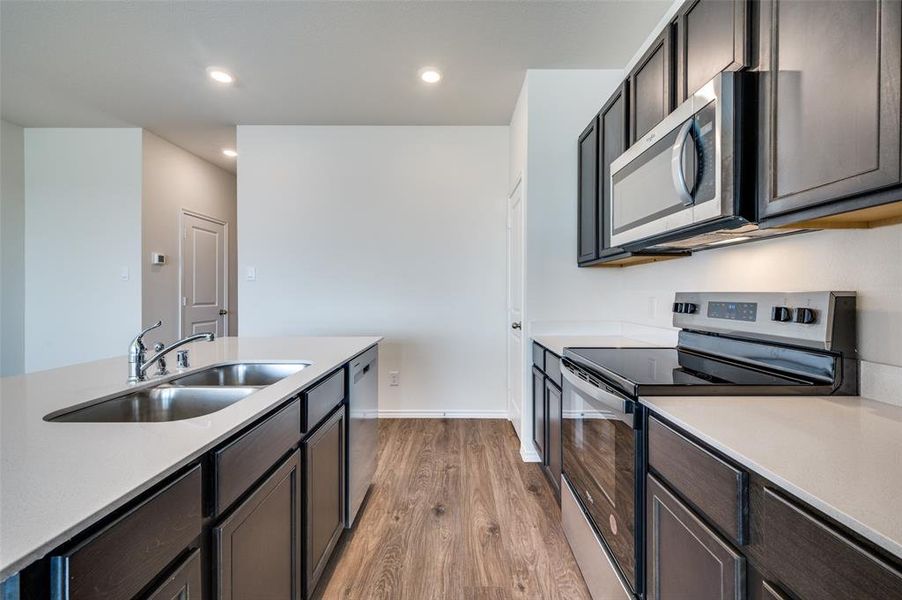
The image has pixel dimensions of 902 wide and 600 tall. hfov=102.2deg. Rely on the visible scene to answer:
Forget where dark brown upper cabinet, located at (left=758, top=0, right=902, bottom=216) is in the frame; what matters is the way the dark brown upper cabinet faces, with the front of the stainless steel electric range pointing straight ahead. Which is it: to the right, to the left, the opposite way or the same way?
the same way

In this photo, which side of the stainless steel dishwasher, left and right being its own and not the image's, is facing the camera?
right

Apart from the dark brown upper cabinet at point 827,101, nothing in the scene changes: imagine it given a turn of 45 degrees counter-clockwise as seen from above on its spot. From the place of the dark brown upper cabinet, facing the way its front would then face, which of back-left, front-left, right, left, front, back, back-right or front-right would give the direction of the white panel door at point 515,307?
back-right

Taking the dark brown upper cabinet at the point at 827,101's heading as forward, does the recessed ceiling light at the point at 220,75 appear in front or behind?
in front

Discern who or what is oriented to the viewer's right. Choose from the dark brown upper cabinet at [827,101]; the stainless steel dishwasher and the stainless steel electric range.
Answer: the stainless steel dishwasher

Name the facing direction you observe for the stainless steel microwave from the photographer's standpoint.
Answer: facing the viewer and to the left of the viewer

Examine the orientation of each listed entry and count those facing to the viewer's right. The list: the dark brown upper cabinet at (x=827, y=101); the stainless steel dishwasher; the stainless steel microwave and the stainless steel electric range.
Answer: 1

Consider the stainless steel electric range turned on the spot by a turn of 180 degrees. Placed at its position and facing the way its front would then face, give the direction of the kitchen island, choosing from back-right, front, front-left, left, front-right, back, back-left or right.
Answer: back

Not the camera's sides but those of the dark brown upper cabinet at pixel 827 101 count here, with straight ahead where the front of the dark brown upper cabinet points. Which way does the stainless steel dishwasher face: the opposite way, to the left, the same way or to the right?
the opposite way

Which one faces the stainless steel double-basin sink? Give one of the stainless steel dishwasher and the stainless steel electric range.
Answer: the stainless steel electric range

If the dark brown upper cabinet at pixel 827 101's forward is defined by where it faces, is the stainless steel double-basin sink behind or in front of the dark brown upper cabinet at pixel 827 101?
in front

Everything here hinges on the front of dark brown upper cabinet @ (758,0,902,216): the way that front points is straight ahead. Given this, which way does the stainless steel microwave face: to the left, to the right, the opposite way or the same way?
the same way

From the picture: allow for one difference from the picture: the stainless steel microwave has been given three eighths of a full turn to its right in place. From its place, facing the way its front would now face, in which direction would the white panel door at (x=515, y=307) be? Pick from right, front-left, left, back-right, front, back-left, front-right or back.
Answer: front-left

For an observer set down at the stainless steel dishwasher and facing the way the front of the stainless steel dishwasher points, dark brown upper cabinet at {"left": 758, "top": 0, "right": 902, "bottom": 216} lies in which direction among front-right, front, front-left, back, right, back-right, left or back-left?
front-right

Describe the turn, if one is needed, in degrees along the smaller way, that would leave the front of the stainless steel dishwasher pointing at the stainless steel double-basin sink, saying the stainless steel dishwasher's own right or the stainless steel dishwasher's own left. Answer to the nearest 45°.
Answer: approximately 135° to the stainless steel dishwasher's own right

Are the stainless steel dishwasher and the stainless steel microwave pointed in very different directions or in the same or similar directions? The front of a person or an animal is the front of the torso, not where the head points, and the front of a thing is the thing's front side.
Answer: very different directions

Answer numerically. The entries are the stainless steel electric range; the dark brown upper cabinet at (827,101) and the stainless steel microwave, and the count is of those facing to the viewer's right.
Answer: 0
